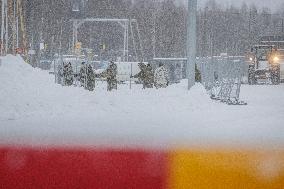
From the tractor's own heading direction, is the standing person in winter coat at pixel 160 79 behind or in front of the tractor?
in front

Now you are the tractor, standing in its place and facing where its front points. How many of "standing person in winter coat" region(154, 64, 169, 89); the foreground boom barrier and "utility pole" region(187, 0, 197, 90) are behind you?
0

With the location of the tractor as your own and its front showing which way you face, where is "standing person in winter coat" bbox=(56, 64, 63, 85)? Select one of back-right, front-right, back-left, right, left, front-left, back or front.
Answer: front-right

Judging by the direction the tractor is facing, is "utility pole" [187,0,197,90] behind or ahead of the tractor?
ahead

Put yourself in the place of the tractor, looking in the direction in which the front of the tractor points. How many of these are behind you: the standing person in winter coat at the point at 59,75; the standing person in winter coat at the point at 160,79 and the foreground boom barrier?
0

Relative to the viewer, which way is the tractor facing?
toward the camera

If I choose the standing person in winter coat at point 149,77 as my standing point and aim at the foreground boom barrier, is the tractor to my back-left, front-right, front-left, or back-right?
back-left

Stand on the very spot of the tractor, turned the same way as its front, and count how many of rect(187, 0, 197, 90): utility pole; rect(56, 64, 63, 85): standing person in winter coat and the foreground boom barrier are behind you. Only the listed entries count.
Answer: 0

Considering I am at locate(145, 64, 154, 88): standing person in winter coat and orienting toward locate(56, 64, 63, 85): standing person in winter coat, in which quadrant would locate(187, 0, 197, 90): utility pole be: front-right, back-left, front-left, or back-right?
back-left

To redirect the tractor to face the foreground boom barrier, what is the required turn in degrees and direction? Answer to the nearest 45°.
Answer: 0° — it already faces it
